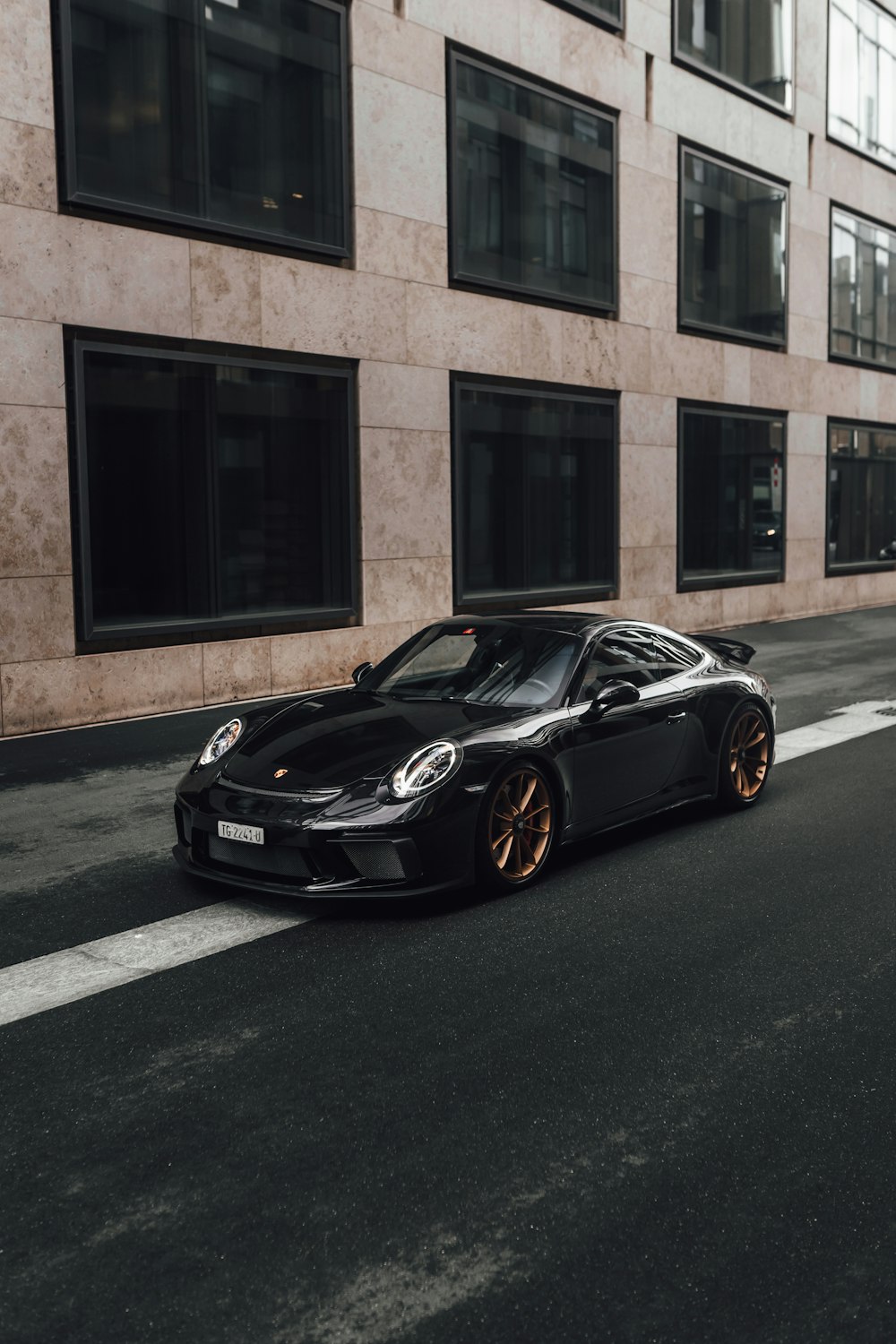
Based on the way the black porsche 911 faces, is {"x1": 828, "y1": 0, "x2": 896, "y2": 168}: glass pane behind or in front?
behind

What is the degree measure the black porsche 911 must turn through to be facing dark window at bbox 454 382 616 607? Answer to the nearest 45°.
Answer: approximately 135° to its right

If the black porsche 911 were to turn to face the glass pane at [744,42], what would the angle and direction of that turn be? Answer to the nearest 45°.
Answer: approximately 135° to its right

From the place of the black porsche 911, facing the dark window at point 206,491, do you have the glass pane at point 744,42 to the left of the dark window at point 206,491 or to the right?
right

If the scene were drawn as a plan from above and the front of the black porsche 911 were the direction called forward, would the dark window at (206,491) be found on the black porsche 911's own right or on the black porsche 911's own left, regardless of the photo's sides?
on the black porsche 911's own right

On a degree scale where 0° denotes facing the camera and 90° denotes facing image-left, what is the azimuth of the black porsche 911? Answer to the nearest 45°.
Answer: approximately 45°
